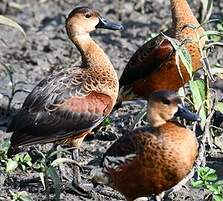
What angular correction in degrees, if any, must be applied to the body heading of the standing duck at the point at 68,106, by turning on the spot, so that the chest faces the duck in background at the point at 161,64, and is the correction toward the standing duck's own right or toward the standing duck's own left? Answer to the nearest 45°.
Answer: approximately 45° to the standing duck's own left

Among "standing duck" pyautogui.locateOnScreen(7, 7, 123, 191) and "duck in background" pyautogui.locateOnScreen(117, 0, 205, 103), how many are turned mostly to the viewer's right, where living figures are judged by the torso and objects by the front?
2

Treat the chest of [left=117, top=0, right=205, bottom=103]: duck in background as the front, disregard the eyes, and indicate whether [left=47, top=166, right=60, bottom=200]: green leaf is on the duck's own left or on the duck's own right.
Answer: on the duck's own right

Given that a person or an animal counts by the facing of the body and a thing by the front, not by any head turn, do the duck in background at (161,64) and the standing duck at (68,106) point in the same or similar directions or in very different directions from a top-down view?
same or similar directions

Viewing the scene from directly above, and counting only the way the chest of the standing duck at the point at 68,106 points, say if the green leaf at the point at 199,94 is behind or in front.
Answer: in front

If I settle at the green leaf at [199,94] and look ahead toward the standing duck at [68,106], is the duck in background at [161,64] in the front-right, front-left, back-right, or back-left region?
front-right

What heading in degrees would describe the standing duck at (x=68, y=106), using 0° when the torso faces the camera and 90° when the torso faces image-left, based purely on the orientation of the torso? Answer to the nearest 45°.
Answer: approximately 270°

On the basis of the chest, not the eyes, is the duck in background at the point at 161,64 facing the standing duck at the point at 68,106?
no

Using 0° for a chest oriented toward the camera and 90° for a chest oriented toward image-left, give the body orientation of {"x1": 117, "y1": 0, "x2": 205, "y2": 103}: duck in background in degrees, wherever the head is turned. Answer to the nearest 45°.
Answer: approximately 270°

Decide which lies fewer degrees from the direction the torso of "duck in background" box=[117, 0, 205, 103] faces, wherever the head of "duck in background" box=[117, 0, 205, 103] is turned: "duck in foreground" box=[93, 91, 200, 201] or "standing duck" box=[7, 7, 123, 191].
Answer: the duck in foreground

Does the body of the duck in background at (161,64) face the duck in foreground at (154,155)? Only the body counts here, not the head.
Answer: no

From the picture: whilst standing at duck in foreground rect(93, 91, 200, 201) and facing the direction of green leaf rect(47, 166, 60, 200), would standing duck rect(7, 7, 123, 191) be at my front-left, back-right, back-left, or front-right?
front-right
